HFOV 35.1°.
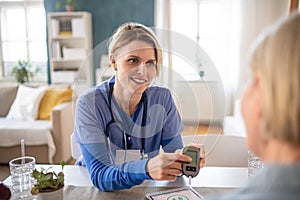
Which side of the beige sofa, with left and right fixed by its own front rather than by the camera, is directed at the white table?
front

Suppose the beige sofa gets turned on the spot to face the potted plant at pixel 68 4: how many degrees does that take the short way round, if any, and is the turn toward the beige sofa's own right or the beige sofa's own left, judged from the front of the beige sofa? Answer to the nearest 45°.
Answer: approximately 180°

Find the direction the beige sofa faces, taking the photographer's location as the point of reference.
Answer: facing the viewer

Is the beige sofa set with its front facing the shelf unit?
no

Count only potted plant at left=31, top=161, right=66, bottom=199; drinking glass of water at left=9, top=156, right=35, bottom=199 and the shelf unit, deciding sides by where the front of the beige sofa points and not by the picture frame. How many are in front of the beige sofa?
2

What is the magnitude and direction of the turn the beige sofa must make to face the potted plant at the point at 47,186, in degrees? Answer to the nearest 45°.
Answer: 0° — it already faces it

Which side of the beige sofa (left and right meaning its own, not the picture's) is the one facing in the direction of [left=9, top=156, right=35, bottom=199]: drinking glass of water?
front

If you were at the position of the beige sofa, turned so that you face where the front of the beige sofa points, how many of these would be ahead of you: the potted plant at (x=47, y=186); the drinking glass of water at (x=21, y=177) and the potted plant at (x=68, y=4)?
2
